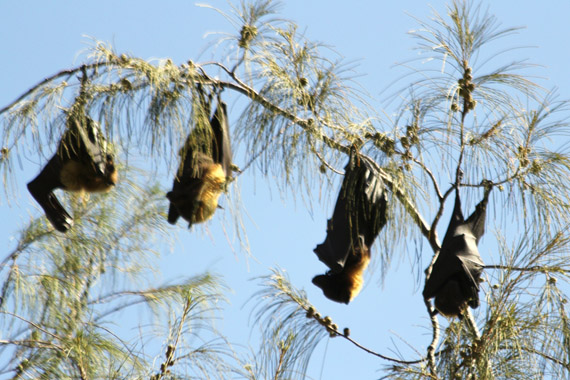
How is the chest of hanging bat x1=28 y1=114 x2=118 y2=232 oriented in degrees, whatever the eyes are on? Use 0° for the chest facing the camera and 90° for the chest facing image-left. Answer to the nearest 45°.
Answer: approximately 270°
